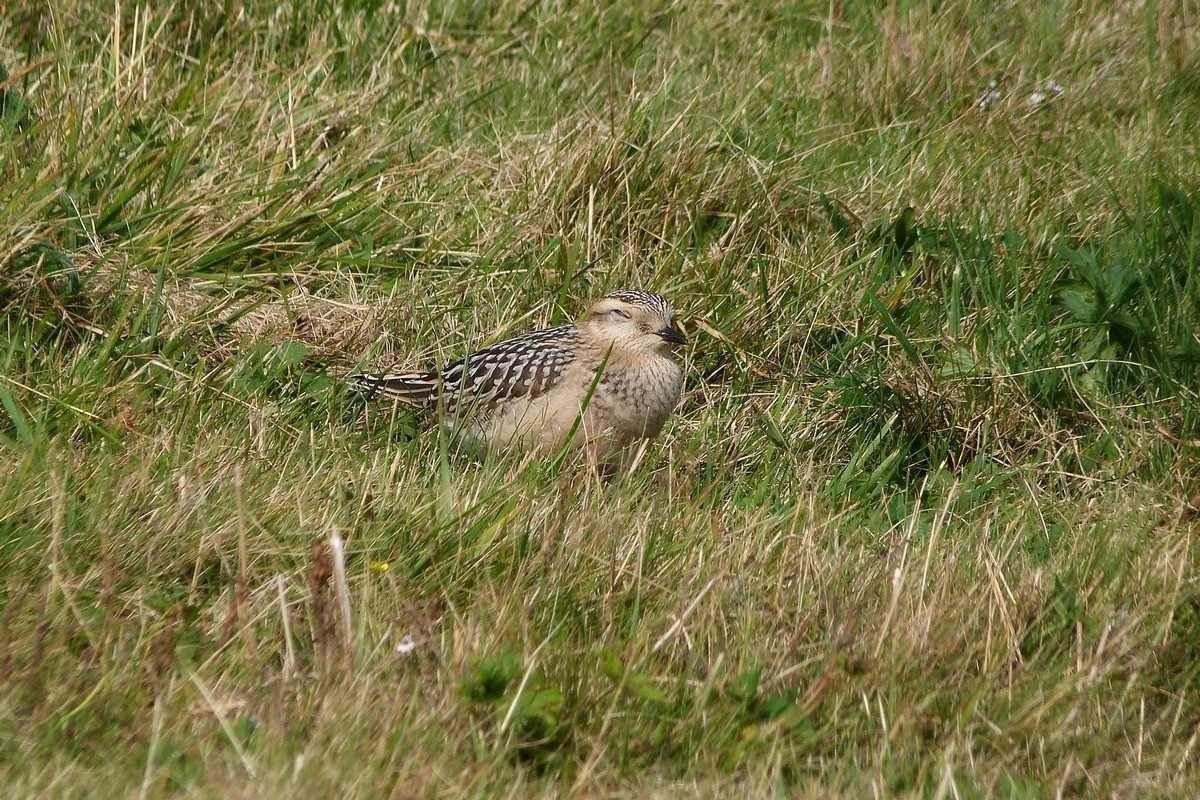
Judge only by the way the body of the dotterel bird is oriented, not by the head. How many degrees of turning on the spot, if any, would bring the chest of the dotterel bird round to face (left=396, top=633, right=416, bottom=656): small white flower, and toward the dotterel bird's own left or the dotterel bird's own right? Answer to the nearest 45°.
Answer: approximately 45° to the dotterel bird's own right

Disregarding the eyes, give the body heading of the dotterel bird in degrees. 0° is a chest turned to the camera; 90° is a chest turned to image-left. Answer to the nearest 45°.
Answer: approximately 315°

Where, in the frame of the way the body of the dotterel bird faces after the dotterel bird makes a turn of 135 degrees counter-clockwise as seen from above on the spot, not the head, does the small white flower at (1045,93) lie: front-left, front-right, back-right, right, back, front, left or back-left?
front-right
